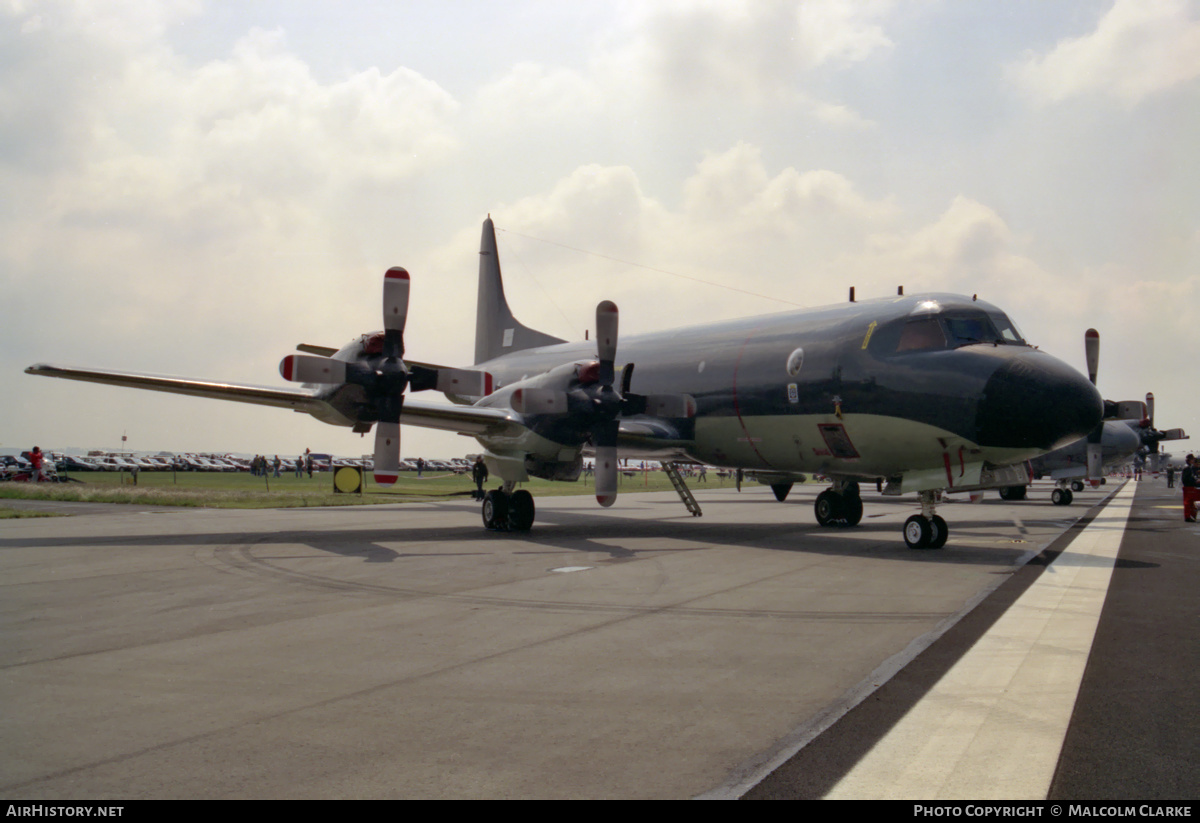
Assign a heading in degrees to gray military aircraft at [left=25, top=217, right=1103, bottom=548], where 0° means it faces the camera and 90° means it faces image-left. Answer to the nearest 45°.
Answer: approximately 315°

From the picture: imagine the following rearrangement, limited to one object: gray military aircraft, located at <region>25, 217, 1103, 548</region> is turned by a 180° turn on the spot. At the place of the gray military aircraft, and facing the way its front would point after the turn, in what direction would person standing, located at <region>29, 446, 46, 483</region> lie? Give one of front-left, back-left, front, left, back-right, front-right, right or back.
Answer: front

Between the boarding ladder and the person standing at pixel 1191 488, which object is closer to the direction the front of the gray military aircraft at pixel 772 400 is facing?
the person standing

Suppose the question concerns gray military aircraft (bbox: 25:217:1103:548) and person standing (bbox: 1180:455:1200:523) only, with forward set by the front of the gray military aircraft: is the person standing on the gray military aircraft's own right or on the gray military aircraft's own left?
on the gray military aircraft's own left

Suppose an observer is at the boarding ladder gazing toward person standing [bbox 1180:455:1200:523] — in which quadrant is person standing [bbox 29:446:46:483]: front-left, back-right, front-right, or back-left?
back-left
